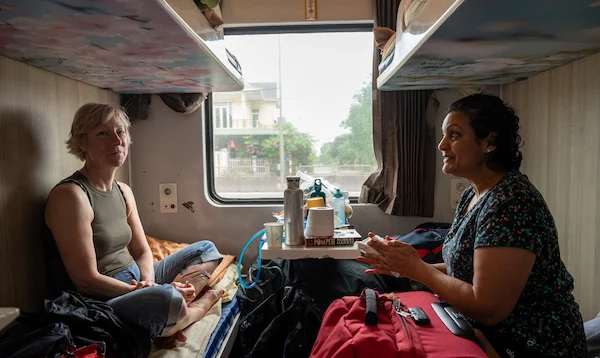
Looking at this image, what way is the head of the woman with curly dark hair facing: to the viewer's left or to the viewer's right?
to the viewer's left

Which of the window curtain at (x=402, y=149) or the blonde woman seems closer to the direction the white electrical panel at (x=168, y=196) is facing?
the blonde woman

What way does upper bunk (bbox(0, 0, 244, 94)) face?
to the viewer's right

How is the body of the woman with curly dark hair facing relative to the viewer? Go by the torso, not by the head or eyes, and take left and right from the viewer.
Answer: facing to the left of the viewer

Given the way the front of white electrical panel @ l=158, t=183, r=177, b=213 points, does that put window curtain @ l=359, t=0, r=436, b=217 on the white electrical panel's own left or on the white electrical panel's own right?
on the white electrical panel's own left

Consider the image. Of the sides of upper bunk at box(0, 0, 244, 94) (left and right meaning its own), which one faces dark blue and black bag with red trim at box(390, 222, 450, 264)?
front

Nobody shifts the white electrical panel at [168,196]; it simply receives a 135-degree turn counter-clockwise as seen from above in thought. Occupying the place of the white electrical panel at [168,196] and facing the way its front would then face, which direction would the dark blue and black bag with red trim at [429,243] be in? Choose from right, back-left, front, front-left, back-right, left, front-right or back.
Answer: right

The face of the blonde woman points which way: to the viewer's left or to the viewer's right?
to the viewer's right
